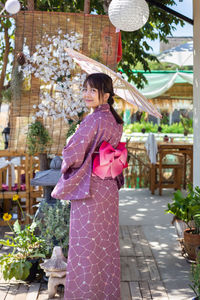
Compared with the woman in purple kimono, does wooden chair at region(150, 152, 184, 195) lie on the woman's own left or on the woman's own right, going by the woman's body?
on the woman's own right

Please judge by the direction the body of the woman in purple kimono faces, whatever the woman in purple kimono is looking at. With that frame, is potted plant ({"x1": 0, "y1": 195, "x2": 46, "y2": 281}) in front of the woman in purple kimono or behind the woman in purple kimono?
in front

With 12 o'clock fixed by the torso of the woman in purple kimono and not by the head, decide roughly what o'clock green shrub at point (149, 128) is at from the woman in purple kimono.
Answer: The green shrub is roughly at 2 o'clock from the woman in purple kimono.

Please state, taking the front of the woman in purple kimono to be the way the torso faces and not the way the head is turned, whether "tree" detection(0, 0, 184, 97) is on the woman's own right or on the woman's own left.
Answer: on the woman's own right

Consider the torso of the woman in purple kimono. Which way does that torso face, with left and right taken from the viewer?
facing away from the viewer and to the left of the viewer

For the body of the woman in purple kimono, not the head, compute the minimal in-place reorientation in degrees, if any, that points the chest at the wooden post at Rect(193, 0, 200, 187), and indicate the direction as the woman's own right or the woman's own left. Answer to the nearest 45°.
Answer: approximately 90° to the woman's own right

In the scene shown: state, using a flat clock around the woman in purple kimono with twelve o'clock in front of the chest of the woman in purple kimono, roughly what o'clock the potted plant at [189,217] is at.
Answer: The potted plant is roughly at 3 o'clock from the woman in purple kimono.

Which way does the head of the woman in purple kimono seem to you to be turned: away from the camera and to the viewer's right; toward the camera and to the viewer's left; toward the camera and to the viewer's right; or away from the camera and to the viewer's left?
toward the camera and to the viewer's left

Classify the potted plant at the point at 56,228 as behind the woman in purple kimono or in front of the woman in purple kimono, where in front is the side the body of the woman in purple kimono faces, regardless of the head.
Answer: in front
